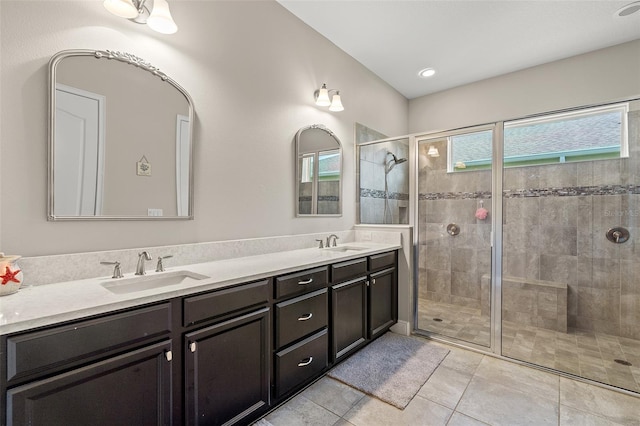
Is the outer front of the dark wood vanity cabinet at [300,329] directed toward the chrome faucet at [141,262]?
no

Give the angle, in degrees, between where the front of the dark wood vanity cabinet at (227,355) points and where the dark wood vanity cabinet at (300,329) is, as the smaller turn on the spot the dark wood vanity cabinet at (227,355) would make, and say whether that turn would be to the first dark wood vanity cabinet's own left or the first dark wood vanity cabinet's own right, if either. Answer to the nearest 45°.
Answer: approximately 90° to the first dark wood vanity cabinet's own left

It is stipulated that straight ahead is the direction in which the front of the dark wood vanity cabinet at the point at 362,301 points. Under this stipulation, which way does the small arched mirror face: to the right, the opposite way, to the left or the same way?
the same way

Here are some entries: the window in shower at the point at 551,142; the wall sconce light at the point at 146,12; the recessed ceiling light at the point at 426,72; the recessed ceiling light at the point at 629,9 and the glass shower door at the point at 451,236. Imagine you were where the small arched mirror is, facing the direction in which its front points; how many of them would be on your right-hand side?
1

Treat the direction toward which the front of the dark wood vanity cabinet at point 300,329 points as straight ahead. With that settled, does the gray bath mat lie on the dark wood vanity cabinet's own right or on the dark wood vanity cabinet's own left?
on the dark wood vanity cabinet's own left

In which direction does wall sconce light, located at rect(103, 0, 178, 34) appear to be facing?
toward the camera

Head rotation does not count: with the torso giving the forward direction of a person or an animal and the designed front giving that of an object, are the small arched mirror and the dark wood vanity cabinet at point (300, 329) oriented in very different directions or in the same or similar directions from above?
same or similar directions

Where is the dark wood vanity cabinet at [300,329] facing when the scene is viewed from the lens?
facing the viewer and to the right of the viewer

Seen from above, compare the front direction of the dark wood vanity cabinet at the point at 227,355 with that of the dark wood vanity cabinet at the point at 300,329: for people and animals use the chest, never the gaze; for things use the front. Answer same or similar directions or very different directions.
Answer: same or similar directions

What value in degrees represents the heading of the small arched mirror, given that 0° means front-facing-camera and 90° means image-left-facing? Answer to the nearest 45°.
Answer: approximately 315°

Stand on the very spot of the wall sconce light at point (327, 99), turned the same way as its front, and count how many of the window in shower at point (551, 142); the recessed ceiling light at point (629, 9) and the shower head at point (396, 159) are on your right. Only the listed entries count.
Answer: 0

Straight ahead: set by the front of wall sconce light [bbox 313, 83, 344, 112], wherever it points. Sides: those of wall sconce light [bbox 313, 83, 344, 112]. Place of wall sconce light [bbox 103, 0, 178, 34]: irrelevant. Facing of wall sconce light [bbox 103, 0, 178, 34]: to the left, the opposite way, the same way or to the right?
the same way

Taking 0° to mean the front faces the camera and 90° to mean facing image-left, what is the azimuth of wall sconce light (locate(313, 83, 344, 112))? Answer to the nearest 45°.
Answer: approximately 315°

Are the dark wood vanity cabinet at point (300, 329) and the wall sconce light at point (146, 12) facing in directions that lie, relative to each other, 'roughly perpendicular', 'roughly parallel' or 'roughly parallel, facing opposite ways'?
roughly parallel
